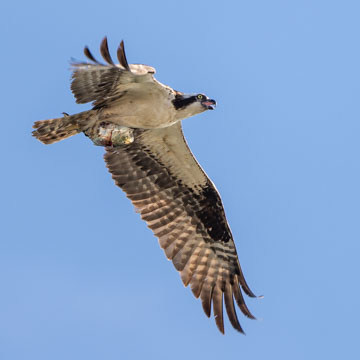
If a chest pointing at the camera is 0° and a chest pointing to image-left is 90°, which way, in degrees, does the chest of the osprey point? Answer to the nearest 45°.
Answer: approximately 270°
